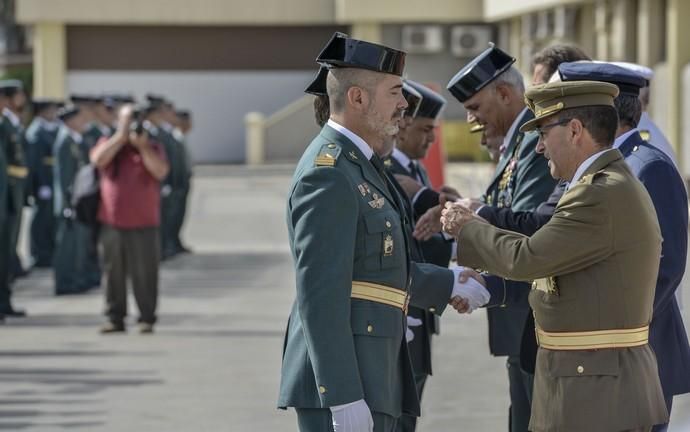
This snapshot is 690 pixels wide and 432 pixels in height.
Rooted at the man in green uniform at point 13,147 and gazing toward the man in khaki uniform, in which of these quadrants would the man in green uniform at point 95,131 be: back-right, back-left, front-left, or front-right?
back-left

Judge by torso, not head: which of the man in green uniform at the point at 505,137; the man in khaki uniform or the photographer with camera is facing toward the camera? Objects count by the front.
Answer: the photographer with camera

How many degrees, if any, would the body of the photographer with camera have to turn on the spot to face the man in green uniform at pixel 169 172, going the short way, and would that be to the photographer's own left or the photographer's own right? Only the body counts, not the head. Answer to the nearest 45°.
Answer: approximately 180°

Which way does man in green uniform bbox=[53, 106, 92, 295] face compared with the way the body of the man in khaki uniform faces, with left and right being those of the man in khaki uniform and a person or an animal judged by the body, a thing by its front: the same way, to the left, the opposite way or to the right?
the opposite way

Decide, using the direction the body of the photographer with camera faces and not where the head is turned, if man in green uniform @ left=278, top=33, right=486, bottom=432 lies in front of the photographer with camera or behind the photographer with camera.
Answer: in front

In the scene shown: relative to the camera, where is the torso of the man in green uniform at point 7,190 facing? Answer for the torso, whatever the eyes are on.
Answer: to the viewer's right

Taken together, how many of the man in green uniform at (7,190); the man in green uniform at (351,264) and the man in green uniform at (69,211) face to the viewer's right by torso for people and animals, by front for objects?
3

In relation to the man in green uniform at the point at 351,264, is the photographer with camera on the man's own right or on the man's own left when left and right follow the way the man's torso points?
on the man's own left

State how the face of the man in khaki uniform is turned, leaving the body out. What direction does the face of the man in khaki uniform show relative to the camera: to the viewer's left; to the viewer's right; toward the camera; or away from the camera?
to the viewer's left

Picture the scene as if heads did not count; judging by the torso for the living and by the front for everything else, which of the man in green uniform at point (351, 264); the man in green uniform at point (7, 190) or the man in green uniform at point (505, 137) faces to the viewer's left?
the man in green uniform at point (505, 137)

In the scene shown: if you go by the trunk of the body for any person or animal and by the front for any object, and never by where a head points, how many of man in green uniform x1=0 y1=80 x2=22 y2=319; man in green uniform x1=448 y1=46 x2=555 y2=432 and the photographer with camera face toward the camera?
1

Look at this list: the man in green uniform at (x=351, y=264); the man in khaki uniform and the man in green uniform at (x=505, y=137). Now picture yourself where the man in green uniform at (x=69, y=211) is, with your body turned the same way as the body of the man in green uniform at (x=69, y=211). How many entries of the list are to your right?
3

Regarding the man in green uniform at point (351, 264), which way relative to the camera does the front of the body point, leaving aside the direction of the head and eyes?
to the viewer's right

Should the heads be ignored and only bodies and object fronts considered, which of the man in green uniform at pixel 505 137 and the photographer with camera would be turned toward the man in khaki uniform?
the photographer with camera

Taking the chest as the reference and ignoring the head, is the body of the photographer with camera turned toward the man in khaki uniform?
yes

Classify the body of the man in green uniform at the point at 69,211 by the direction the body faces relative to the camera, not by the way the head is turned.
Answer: to the viewer's right

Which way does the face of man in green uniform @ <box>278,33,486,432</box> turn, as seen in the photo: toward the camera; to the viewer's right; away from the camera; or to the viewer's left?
to the viewer's right
